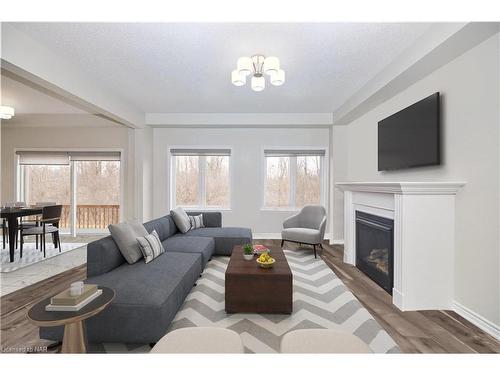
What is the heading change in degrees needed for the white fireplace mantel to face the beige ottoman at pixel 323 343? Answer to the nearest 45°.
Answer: approximately 45° to its left

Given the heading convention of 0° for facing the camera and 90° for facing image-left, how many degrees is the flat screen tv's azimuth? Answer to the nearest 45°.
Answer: approximately 45°

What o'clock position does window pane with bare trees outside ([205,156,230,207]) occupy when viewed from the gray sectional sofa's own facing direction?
The window pane with bare trees outside is roughly at 10 o'clock from the gray sectional sofa.

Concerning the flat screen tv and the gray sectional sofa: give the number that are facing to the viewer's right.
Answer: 1

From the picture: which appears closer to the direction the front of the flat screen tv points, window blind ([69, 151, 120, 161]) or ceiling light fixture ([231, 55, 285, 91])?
the ceiling light fixture

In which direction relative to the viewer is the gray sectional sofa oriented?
to the viewer's right

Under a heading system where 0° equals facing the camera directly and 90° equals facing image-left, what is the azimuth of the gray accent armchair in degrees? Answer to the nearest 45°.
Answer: approximately 45°

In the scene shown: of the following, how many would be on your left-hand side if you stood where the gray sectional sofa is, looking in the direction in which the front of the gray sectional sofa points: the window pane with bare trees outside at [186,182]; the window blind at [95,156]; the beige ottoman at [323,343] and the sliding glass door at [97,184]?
3

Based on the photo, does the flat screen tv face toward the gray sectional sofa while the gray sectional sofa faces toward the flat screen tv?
yes
